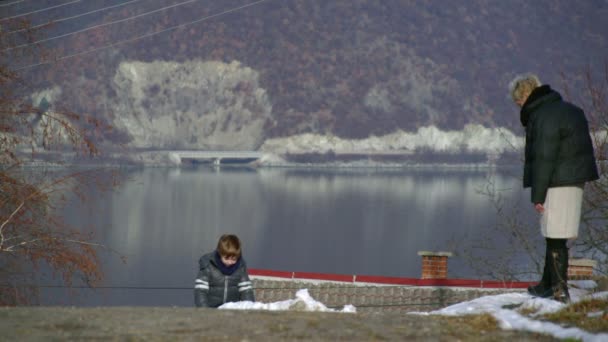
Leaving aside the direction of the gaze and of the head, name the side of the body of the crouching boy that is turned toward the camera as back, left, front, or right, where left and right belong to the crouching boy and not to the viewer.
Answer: front

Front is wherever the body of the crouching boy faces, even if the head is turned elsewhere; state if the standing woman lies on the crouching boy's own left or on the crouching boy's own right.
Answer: on the crouching boy's own left

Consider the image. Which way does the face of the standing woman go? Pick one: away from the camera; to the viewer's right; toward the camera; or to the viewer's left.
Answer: to the viewer's left

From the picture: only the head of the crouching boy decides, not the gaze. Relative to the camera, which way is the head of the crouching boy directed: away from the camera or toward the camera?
toward the camera

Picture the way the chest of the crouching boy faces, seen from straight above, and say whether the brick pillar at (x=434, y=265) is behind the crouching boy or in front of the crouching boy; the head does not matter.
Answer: behind

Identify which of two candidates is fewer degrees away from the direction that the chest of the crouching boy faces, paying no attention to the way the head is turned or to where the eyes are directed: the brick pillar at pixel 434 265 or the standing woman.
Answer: the standing woman
